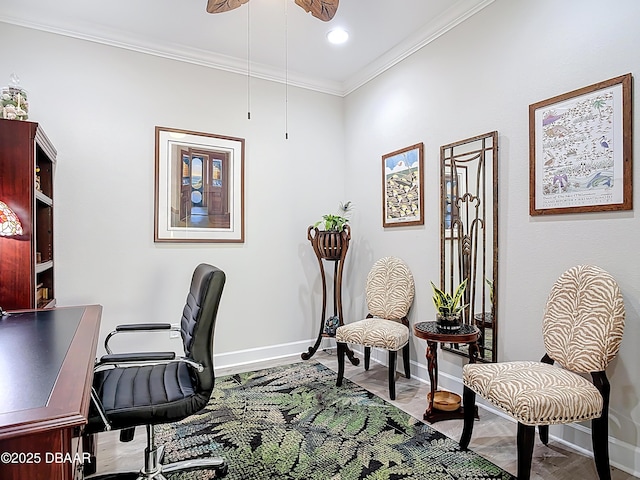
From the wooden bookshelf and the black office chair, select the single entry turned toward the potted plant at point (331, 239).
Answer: the wooden bookshelf

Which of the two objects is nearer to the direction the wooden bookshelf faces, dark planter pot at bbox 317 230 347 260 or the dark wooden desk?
the dark planter pot

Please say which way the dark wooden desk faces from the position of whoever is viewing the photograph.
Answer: facing to the right of the viewer

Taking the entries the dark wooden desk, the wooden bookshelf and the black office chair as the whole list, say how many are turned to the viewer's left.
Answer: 1

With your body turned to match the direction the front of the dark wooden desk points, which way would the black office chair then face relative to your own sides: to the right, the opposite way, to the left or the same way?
the opposite way

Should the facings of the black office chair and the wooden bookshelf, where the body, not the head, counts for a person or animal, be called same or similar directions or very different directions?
very different directions

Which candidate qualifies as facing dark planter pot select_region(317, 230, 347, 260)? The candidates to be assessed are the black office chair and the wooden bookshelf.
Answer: the wooden bookshelf

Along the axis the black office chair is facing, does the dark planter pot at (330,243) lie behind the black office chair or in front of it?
behind

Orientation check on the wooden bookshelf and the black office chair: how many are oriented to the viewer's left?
1

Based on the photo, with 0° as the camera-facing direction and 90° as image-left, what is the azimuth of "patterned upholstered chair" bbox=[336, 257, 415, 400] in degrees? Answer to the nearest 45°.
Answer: approximately 45°

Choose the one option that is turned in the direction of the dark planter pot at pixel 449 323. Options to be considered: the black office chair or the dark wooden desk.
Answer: the dark wooden desk

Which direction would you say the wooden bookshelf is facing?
to the viewer's right

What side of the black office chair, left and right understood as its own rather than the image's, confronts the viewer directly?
left

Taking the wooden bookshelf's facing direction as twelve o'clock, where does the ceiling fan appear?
The ceiling fan is roughly at 1 o'clock from the wooden bookshelf.
